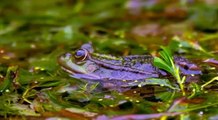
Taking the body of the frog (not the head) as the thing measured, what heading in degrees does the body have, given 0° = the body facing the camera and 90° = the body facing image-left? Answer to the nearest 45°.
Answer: approximately 90°

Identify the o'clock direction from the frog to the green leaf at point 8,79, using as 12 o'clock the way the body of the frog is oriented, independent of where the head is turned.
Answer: The green leaf is roughly at 12 o'clock from the frog.
